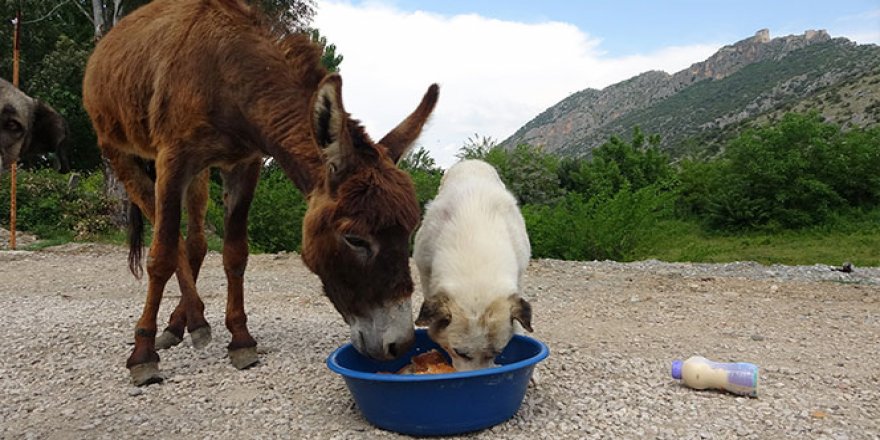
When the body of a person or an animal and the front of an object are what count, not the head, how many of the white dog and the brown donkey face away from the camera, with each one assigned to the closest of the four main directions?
0

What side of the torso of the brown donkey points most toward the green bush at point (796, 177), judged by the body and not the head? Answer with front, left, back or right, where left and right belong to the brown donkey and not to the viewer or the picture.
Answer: left

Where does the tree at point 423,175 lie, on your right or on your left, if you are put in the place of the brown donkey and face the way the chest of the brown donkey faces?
on your left

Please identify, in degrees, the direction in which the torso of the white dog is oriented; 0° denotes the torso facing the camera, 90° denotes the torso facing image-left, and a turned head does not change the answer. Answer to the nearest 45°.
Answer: approximately 0°

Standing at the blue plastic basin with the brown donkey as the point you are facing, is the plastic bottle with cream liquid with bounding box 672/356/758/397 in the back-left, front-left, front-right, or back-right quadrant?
back-right

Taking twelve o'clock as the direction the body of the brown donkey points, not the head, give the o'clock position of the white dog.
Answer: The white dog is roughly at 11 o'clock from the brown donkey.

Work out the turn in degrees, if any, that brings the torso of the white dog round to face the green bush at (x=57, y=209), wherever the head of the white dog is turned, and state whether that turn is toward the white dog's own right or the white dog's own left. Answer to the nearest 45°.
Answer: approximately 135° to the white dog's own right

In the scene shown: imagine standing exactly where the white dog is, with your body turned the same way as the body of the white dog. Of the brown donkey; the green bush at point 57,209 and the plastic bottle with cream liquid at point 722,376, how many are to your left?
1

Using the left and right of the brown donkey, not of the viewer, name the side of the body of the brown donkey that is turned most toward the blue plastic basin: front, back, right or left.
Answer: front

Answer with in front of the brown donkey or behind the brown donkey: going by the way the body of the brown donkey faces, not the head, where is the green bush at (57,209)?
behind

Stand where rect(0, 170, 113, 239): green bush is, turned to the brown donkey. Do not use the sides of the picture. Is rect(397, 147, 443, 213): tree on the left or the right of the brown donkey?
left

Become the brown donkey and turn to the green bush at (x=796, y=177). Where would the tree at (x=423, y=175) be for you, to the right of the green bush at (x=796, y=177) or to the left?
left
